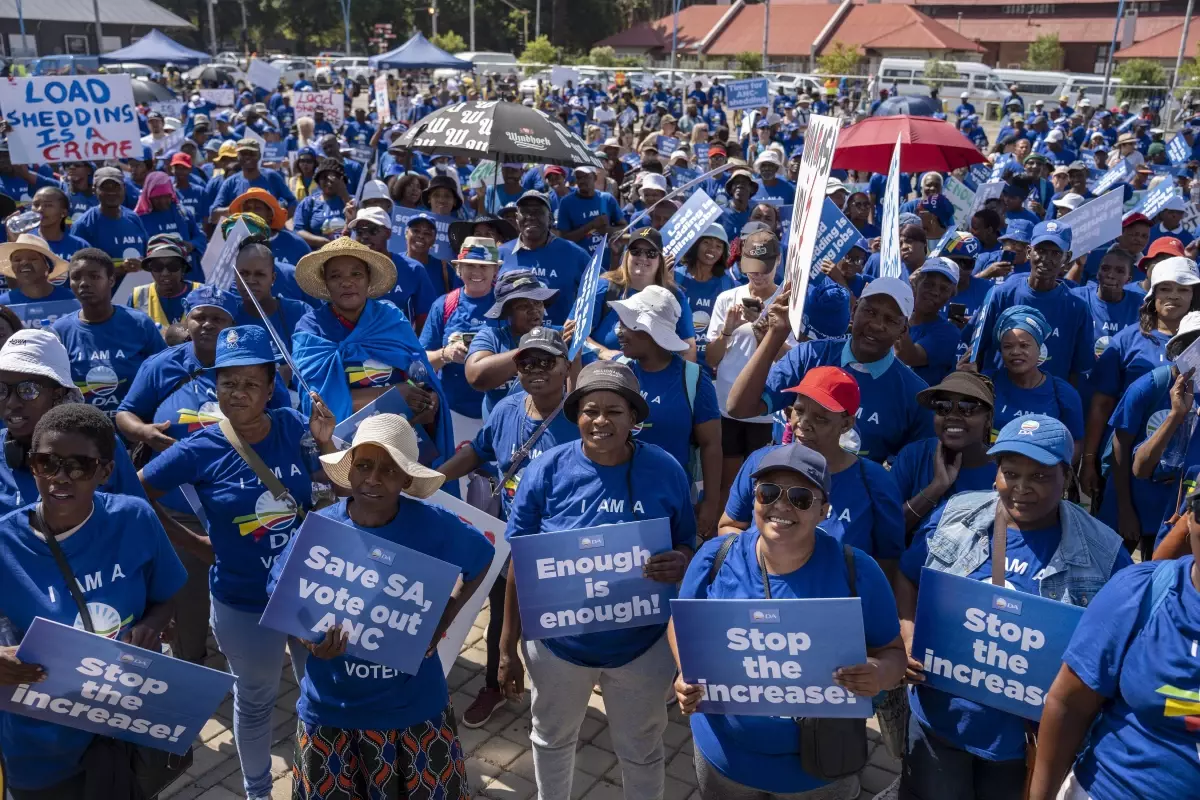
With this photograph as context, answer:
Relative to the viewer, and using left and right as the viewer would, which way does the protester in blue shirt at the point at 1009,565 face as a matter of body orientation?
facing the viewer

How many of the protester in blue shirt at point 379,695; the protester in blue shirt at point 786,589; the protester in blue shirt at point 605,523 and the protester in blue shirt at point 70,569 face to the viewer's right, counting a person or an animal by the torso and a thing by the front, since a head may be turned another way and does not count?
0

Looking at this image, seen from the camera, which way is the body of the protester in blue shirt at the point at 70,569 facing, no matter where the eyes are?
toward the camera

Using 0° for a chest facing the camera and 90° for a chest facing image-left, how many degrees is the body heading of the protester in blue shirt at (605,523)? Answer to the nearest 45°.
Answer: approximately 0°

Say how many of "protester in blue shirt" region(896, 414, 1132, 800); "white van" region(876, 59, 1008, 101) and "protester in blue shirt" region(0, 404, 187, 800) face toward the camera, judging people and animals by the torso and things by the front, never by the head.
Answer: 2

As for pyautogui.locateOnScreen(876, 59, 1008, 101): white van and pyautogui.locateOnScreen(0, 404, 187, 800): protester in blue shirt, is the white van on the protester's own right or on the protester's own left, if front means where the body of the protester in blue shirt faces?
on the protester's own left

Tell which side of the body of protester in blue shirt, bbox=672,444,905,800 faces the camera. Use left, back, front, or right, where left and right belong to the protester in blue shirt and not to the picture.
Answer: front

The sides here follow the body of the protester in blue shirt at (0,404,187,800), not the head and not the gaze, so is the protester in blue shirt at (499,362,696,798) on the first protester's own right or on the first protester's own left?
on the first protester's own left

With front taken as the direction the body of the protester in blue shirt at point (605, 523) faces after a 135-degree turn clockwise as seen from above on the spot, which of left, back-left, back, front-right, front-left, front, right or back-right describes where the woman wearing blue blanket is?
front

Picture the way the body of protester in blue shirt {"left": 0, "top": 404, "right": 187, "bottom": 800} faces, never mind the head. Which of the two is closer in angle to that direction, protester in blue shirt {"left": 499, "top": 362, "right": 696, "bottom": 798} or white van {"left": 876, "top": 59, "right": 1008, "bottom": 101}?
the protester in blue shirt

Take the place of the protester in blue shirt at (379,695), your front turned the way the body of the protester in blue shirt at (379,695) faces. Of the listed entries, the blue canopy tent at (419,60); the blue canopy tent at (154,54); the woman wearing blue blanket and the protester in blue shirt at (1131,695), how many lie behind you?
3

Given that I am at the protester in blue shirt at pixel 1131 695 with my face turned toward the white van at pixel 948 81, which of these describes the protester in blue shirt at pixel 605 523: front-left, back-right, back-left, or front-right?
front-left

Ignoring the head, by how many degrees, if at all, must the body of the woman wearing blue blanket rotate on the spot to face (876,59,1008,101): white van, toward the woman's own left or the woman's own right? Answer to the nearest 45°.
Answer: approximately 135° to the woman's own left

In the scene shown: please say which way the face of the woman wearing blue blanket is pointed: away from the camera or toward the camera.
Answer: toward the camera

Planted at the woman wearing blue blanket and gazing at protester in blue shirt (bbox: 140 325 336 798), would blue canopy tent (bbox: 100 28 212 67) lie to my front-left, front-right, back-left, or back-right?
back-right

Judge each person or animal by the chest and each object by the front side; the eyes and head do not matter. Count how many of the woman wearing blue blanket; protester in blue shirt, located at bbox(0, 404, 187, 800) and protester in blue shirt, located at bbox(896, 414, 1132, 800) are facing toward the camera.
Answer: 3
